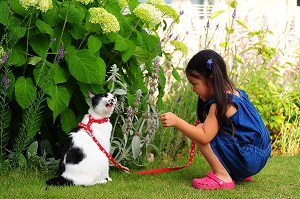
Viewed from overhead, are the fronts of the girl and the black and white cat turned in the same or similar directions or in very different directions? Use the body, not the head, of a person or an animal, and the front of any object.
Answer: very different directions

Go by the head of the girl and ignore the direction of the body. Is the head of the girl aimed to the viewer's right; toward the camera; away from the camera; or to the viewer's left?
to the viewer's left

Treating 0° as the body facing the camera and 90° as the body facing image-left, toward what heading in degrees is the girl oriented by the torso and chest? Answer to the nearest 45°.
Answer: approximately 90°

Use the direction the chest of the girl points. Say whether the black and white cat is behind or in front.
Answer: in front

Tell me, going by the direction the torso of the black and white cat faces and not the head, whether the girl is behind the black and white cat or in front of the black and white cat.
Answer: in front
